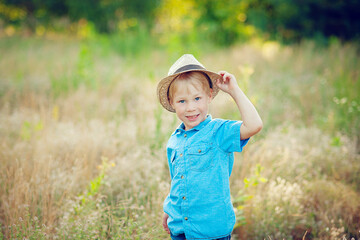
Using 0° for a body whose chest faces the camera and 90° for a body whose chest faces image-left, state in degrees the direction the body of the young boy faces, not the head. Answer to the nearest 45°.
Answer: approximately 45°
